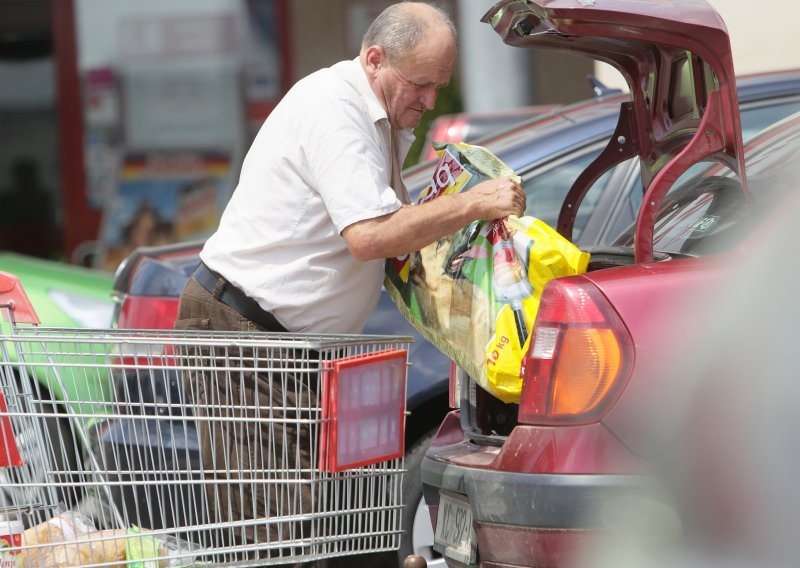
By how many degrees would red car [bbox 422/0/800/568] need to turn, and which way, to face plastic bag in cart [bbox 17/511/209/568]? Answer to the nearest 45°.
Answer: approximately 135° to its left

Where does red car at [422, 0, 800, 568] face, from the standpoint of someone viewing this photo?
facing away from the viewer and to the right of the viewer

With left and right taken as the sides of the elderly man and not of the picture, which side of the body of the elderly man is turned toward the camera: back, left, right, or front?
right

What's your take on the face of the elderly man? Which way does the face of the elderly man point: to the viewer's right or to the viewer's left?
to the viewer's right
